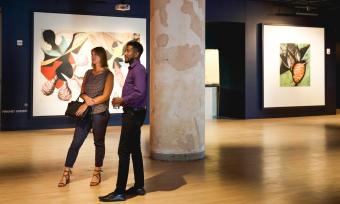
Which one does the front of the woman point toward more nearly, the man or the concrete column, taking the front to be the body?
the man

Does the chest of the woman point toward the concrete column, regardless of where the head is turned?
no

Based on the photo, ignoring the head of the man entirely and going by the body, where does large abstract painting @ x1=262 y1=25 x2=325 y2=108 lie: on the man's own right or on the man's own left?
on the man's own right

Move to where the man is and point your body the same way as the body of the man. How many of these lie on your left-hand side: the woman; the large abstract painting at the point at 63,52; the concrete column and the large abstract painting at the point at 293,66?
0

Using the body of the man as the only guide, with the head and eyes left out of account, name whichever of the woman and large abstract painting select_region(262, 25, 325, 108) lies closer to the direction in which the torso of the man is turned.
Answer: the woman

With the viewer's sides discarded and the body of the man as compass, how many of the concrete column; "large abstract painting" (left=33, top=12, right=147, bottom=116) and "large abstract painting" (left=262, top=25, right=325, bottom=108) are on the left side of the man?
0

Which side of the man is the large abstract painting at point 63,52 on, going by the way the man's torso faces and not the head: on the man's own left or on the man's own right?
on the man's own right

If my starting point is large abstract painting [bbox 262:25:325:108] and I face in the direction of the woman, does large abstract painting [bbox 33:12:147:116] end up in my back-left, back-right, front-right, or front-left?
front-right

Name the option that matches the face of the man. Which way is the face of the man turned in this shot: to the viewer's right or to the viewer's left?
to the viewer's left

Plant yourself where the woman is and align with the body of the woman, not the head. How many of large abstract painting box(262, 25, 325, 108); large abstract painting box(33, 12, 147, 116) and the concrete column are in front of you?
0

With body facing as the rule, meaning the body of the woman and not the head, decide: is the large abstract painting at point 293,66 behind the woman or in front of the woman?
behind

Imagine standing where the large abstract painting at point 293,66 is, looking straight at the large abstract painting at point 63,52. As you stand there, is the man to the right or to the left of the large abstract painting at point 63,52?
left

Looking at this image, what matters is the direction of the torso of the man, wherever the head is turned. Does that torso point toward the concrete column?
no

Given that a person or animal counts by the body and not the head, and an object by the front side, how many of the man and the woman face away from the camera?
0

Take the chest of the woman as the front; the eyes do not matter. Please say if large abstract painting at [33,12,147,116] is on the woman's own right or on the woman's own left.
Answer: on the woman's own right

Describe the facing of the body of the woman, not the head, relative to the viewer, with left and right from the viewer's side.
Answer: facing the viewer and to the left of the viewer

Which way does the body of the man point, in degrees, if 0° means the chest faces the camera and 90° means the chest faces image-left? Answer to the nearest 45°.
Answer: approximately 90°
